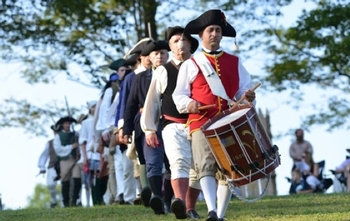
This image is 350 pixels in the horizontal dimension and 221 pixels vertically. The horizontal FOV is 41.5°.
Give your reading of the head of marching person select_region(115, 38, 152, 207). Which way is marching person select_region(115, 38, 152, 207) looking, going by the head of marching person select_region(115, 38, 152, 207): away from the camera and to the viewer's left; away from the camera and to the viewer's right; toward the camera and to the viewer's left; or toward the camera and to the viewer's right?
toward the camera and to the viewer's right

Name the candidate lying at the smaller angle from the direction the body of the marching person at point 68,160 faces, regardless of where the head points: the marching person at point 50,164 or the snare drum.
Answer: the snare drum

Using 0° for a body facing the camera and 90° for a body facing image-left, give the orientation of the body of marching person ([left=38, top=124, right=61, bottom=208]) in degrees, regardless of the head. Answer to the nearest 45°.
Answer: approximately 315°

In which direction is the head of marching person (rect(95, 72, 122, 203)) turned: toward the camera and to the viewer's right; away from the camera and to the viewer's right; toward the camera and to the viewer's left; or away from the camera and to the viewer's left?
toward the camera and to the viewer's right

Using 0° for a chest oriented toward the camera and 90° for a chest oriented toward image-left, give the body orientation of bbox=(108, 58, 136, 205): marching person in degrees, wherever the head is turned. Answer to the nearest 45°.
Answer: approximately 315°

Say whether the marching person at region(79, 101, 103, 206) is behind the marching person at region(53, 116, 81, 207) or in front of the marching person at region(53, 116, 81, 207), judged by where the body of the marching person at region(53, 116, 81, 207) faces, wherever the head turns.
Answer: in front

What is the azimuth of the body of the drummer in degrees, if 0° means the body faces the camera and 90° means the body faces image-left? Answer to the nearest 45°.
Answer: approximately 0°

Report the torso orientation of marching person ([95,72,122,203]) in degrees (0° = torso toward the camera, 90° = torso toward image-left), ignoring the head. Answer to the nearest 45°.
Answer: approximately 315°

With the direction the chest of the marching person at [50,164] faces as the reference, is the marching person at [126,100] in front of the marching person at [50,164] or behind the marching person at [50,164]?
in front

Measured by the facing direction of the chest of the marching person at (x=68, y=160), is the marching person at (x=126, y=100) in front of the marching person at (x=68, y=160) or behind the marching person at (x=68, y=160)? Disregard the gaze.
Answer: in front
